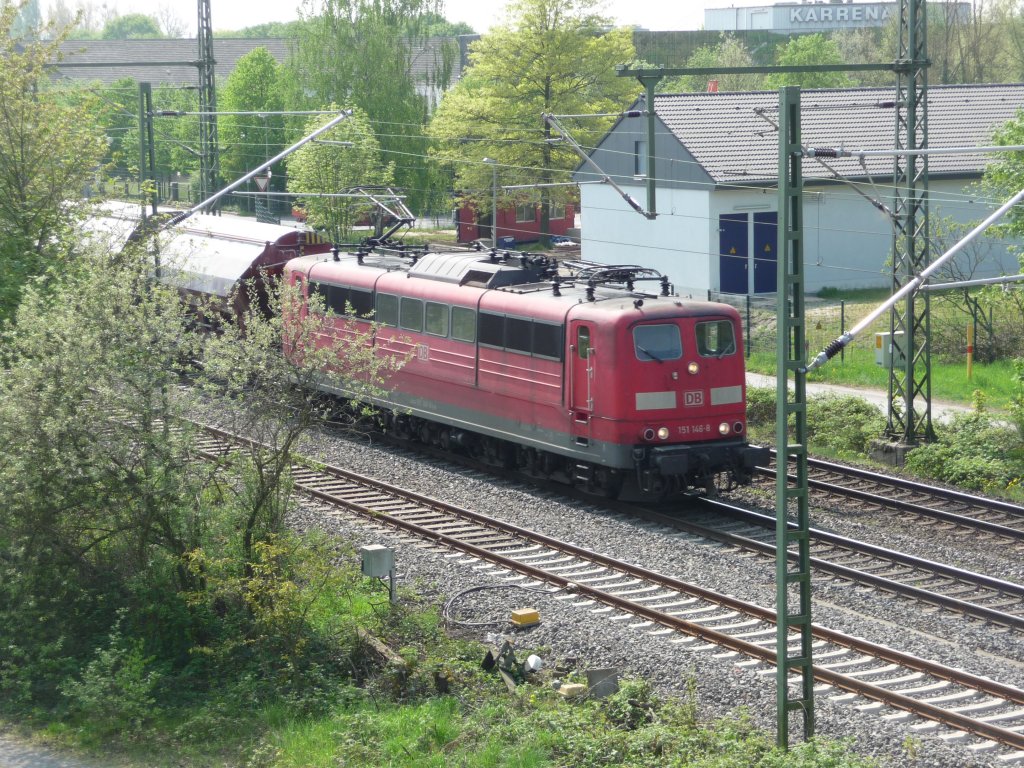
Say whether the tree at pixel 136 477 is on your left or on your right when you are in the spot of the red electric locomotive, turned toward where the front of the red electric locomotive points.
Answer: on your right

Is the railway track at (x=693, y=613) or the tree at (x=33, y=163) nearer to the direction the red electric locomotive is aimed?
the railway track

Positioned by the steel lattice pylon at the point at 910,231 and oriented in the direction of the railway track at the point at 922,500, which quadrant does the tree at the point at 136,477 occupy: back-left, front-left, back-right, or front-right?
front-right

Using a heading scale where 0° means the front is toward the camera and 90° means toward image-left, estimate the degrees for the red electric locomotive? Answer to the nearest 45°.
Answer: approximately 315°

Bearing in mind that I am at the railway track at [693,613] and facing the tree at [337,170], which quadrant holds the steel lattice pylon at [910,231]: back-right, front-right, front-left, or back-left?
front-right

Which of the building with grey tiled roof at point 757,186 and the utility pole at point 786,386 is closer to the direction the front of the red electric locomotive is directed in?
the utility pole

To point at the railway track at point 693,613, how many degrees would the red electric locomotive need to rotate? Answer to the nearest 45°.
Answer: approximately 45° to its right

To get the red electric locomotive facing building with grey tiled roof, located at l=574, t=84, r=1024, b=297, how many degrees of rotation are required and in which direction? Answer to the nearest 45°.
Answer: approximately 135° to its left

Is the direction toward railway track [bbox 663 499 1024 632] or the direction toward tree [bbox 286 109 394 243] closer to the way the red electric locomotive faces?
the railway track

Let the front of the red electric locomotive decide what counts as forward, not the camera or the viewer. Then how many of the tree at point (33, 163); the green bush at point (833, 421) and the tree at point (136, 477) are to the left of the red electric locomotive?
1

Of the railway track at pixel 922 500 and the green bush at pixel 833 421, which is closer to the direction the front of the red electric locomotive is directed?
the railway track

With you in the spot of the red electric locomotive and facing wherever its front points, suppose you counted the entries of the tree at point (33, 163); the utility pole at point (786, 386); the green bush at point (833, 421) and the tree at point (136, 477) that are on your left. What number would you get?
1

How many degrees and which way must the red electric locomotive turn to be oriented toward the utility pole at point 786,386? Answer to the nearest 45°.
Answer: approximately 45° to its right

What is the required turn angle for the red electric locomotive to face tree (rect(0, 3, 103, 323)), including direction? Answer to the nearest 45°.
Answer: approximately 135° to its right
